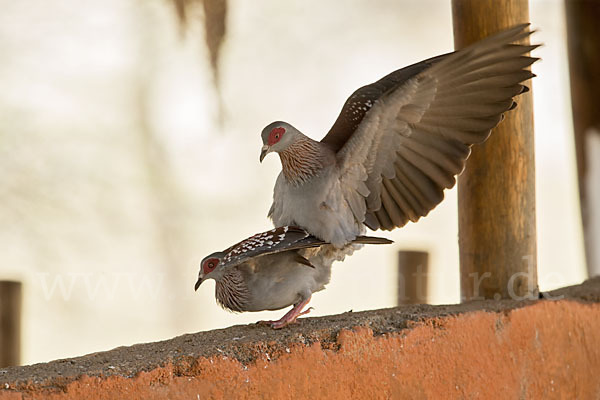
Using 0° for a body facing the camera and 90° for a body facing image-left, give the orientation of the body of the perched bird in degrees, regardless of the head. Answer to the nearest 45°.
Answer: approximately 90°

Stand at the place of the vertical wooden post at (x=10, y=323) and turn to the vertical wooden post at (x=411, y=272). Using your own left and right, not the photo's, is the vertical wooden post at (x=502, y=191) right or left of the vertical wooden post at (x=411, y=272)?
right

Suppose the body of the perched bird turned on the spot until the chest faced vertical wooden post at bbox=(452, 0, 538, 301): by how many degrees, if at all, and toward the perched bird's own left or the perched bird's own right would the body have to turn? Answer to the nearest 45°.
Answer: approximately 135° to the perched bird's own right

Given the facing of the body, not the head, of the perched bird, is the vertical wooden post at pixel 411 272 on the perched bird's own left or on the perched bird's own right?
on the perched bird's own right
